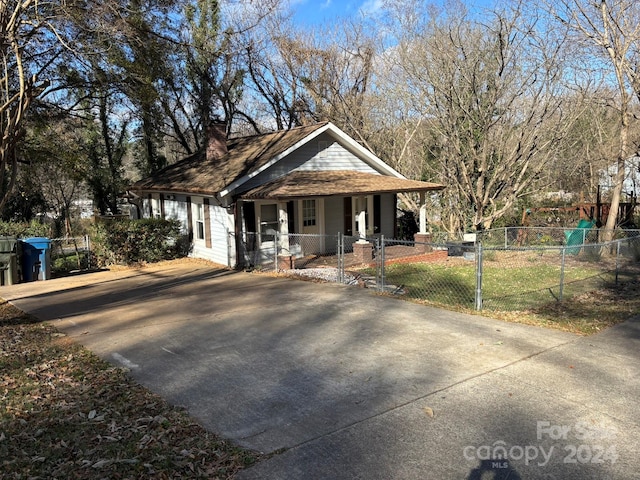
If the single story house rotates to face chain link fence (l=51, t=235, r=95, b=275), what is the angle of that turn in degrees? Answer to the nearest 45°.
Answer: approximately 135° to its right

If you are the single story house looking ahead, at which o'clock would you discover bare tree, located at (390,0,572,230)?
The bare tree is roughly at 10 o'clock from the single story house.

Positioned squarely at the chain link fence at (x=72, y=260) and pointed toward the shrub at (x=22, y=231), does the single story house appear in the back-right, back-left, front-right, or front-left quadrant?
back-right

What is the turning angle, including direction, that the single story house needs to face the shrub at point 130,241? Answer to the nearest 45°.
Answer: approximately 135° to its right

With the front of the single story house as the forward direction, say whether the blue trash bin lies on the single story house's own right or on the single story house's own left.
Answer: on the single story house's own right

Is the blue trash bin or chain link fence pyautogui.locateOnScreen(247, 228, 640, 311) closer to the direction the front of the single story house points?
the chain link fence

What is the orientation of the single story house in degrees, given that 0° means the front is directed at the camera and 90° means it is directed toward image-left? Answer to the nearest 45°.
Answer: approximately 315°

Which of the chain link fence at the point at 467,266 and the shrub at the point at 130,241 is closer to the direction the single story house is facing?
the chain link fence
